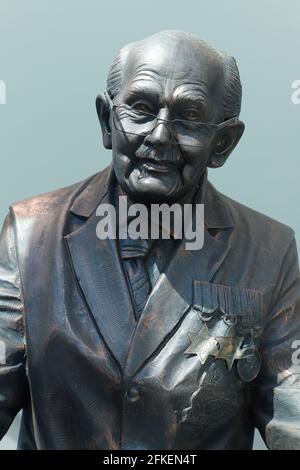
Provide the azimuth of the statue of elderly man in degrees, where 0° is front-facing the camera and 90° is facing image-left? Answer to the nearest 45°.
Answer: approximately 0°
